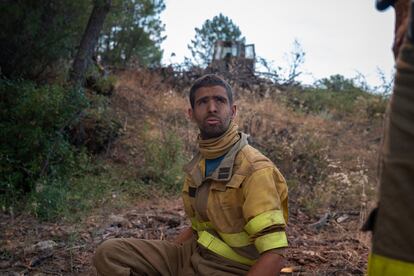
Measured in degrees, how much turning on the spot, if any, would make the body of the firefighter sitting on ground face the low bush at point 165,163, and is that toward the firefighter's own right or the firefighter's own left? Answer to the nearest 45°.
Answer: approximately 135° to the firefighter's own right

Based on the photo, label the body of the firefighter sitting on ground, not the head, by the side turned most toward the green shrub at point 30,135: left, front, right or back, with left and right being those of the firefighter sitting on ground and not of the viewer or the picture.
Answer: right

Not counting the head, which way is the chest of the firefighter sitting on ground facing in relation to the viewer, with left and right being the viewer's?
facing the viewer and to the left of the viewer

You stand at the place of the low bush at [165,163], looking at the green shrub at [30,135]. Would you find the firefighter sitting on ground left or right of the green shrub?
left
